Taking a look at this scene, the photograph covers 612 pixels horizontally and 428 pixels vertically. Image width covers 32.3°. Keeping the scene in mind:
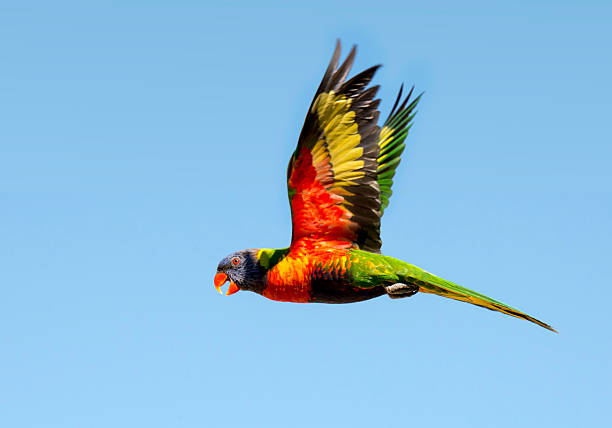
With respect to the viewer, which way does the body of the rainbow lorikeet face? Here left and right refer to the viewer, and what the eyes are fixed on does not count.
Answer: facing to the left of the viewer
